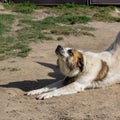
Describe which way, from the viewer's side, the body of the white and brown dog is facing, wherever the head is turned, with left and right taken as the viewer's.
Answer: facing to the left of the viewer
